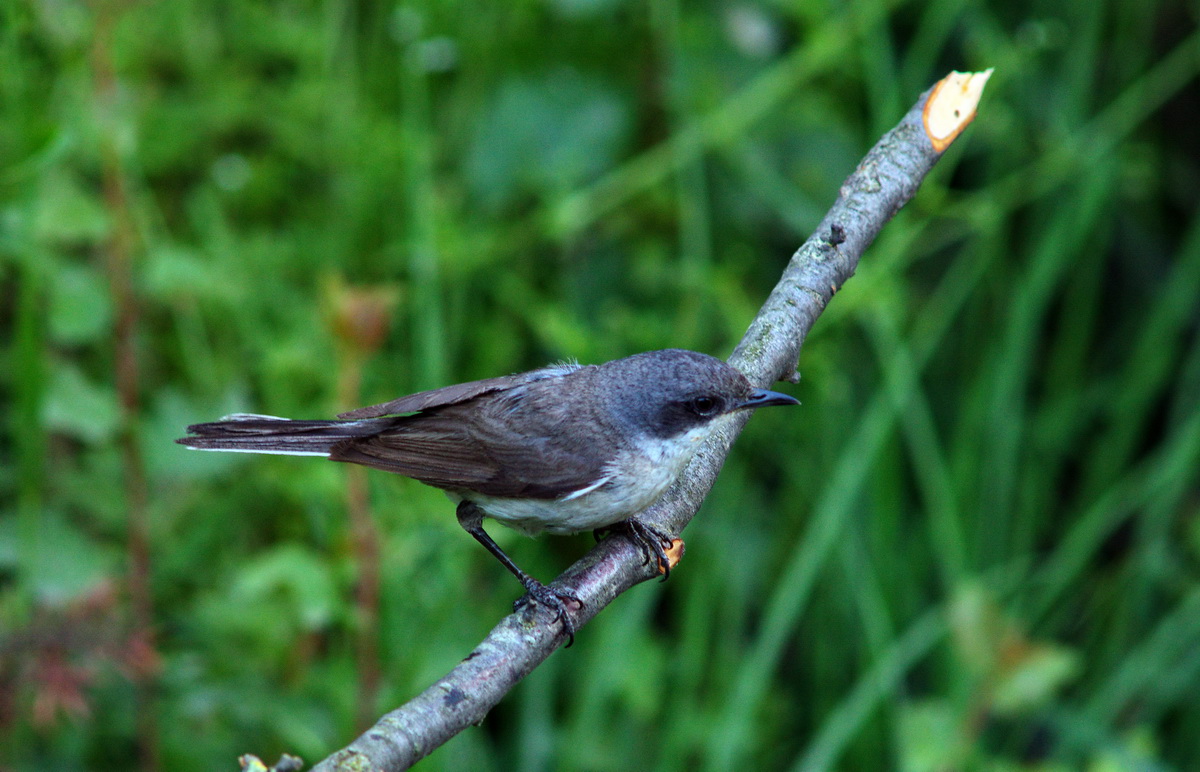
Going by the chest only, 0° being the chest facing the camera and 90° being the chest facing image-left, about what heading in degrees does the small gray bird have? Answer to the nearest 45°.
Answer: approximately 270°

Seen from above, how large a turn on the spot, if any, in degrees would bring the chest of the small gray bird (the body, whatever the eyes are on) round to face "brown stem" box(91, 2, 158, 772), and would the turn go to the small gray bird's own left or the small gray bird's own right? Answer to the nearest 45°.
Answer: approximately 135° to the small gray bird's own left
